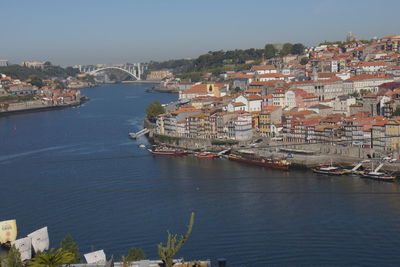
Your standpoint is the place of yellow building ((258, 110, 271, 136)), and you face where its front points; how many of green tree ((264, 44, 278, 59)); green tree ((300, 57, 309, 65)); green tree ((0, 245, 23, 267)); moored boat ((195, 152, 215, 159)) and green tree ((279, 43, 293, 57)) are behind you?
3

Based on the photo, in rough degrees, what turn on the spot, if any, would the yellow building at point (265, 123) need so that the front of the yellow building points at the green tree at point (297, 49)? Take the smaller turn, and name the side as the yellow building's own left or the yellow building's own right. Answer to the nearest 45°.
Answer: approximately 180°

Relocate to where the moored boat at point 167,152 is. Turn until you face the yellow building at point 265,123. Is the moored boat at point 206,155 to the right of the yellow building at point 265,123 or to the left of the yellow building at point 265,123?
right

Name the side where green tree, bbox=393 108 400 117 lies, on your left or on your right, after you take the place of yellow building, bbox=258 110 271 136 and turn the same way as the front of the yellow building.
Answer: on your left

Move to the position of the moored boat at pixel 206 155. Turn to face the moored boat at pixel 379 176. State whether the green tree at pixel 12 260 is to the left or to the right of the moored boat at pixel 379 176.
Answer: right

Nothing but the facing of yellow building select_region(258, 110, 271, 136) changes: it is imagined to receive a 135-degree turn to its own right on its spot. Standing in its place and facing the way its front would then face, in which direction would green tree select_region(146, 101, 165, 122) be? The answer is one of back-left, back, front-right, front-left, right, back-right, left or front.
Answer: front

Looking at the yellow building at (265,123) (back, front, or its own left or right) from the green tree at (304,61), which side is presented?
back

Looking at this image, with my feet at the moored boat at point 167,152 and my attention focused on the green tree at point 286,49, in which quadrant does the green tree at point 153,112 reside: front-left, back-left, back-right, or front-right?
front-left

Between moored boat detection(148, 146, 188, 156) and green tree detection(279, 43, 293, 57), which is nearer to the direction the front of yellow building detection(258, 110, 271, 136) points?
the moored boat

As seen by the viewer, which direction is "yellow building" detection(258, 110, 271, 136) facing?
toward the camera

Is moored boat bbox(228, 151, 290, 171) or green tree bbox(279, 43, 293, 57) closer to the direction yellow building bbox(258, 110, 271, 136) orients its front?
the moored boat

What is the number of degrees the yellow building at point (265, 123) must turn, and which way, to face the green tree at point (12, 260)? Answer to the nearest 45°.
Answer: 0° — it already faces it

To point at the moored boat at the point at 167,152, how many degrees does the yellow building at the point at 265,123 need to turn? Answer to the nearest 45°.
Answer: approximately 90° to its right

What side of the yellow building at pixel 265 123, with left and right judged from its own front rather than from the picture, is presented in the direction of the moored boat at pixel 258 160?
front

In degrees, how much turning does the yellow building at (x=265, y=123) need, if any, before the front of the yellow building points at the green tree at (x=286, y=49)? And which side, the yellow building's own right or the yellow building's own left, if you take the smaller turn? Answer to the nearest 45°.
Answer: approximately 180°

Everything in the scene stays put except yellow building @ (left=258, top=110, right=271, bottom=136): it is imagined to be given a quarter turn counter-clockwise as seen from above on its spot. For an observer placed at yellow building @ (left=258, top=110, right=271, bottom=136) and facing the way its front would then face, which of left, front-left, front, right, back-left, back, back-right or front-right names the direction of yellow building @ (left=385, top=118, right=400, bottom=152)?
front-right
